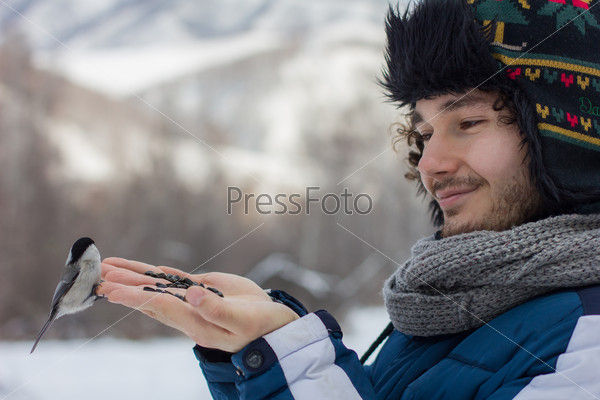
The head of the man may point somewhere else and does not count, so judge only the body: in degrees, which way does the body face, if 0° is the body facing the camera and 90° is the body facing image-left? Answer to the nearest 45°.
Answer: approximately 45°

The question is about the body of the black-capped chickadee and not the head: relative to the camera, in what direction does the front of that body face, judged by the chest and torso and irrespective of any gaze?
to the viewer's right
